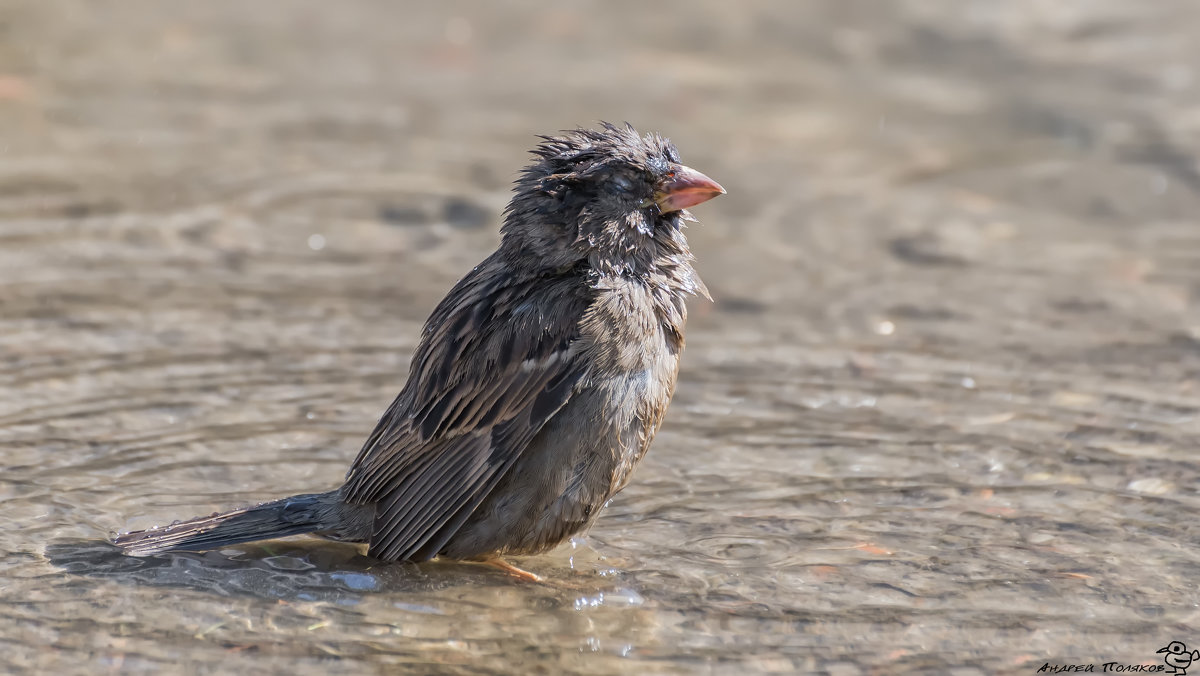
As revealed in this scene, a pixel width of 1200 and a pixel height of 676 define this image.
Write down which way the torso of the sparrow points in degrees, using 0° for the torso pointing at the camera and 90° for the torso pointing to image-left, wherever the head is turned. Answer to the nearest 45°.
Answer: approximately 270°
